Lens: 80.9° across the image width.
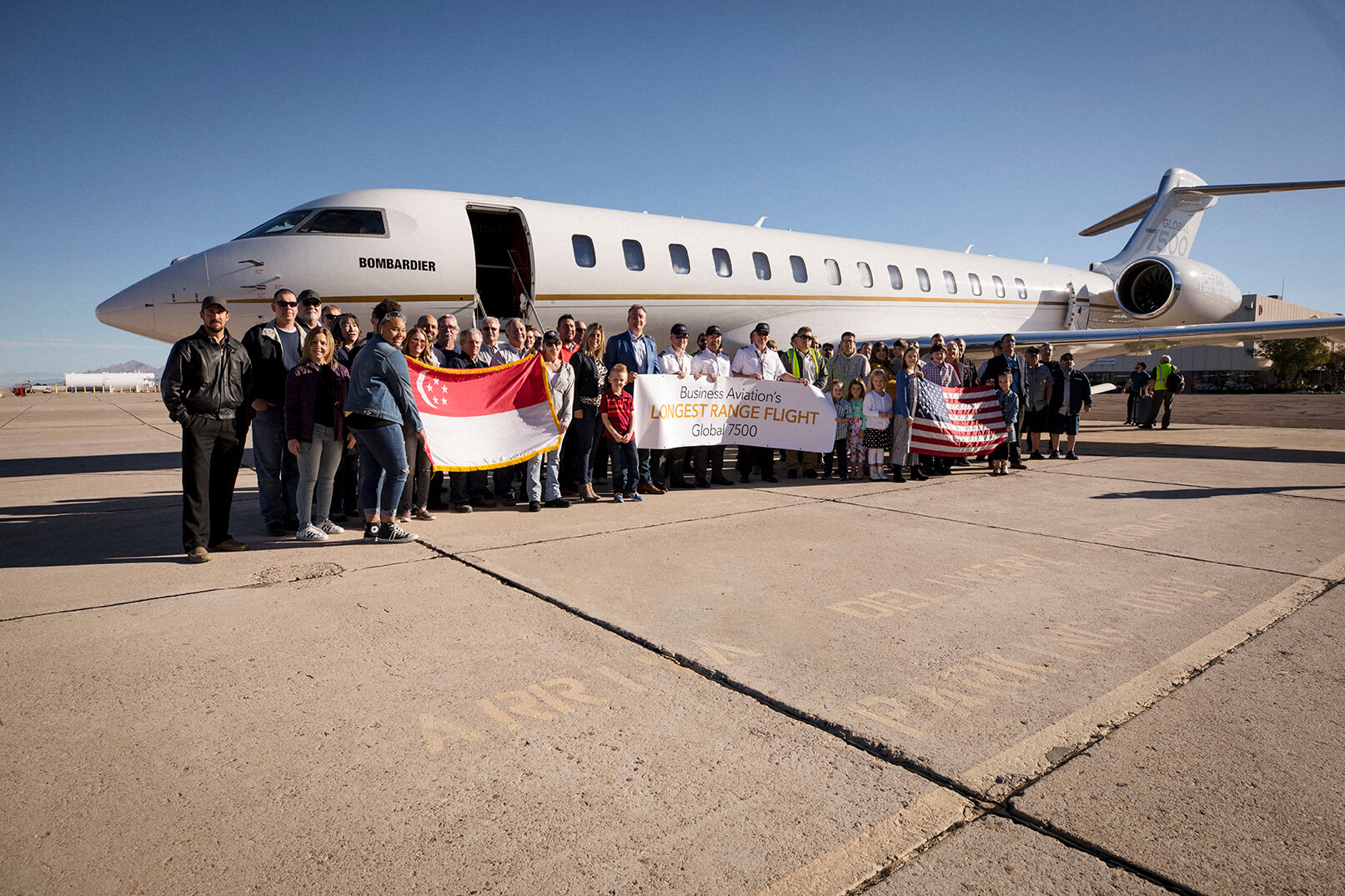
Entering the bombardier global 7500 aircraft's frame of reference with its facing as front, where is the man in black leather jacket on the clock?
The man in black leather jacket is roughly at 11 o'clock from the bombardier global 7500 aircraft.

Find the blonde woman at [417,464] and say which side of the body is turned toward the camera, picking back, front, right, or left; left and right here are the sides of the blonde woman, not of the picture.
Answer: front

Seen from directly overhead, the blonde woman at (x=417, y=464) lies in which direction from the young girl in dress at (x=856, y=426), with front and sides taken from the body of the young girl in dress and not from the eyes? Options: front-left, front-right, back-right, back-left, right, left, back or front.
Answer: front-right

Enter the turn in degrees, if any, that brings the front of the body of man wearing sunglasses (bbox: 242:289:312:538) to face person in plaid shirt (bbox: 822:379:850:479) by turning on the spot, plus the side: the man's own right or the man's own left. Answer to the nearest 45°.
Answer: approximately 45° to the man's own left

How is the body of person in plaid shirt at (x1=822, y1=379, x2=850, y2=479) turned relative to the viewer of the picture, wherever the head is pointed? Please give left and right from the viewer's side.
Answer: facing the viewer

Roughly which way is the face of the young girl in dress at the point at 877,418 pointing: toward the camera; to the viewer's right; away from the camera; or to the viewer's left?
toward the camera

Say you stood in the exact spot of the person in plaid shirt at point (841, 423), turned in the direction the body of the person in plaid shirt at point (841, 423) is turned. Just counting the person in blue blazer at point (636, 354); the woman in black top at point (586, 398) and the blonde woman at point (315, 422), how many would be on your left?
0

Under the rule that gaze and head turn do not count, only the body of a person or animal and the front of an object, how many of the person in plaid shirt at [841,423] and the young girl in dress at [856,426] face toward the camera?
2

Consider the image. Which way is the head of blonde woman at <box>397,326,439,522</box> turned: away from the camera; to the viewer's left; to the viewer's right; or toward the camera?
toward the camera

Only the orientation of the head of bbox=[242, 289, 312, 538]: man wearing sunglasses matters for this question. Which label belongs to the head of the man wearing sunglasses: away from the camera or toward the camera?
toward the camera

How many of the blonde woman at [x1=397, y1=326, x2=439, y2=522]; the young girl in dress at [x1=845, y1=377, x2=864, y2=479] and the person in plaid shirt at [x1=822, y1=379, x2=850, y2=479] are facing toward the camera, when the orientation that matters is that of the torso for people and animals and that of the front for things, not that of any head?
3

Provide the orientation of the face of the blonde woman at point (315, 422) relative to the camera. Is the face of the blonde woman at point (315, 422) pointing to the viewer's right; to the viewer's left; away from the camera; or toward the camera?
toward the camera

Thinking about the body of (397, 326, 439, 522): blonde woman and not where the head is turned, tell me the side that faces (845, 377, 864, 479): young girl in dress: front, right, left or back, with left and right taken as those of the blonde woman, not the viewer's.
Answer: left

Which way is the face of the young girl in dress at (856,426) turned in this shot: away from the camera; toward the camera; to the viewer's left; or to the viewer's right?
toward the camera
